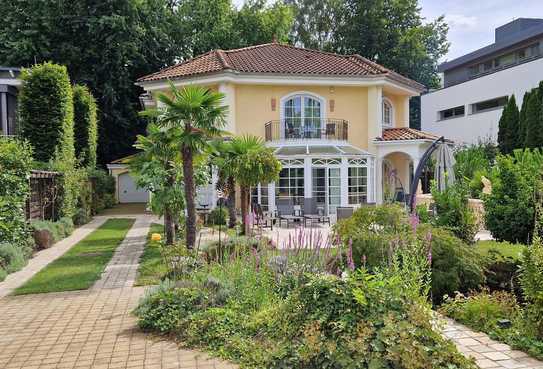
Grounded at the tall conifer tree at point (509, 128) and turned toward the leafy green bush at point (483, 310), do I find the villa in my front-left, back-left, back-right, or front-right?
front-right

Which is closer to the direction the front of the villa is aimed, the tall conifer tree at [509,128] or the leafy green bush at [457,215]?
the leafy green bush

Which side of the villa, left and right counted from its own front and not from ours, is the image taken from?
front

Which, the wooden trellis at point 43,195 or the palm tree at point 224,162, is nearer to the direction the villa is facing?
the palm tree

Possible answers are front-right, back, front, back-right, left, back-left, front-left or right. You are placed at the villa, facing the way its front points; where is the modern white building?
back-left

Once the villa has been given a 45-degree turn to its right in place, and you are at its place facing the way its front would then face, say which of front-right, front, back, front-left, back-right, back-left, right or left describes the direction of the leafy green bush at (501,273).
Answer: front-left

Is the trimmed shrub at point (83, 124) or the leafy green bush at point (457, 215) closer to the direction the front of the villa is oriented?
the leafy green bush

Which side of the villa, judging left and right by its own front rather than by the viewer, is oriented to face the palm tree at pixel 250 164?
front

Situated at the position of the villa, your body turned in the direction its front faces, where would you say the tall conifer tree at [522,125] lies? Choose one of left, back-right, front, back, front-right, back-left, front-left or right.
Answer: left

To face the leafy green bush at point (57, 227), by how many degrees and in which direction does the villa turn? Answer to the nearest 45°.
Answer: approximately 45° to its right

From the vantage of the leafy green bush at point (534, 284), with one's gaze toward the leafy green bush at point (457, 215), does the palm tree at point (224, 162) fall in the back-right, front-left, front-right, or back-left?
front-left

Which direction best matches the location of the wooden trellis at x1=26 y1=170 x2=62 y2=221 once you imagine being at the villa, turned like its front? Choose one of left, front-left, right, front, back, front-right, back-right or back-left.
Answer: front-right

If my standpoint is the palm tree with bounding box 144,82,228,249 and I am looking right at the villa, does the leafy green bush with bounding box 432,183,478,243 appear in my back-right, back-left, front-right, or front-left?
front-right

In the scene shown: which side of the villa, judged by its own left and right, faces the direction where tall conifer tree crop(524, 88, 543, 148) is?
left

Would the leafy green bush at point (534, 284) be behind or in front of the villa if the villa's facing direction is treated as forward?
in front

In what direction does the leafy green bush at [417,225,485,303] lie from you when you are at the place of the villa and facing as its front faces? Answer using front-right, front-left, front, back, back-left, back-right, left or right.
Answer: front

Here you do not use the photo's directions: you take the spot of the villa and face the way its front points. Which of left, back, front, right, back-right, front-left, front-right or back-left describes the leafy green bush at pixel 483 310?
front

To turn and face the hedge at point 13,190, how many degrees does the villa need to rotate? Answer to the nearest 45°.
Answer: approximately 45° to its right

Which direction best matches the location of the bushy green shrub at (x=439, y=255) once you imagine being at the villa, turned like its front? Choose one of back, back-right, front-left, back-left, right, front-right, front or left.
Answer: front

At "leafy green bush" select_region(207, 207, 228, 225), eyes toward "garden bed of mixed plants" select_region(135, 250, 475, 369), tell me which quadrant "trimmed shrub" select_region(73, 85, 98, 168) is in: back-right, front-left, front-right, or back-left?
back-right
